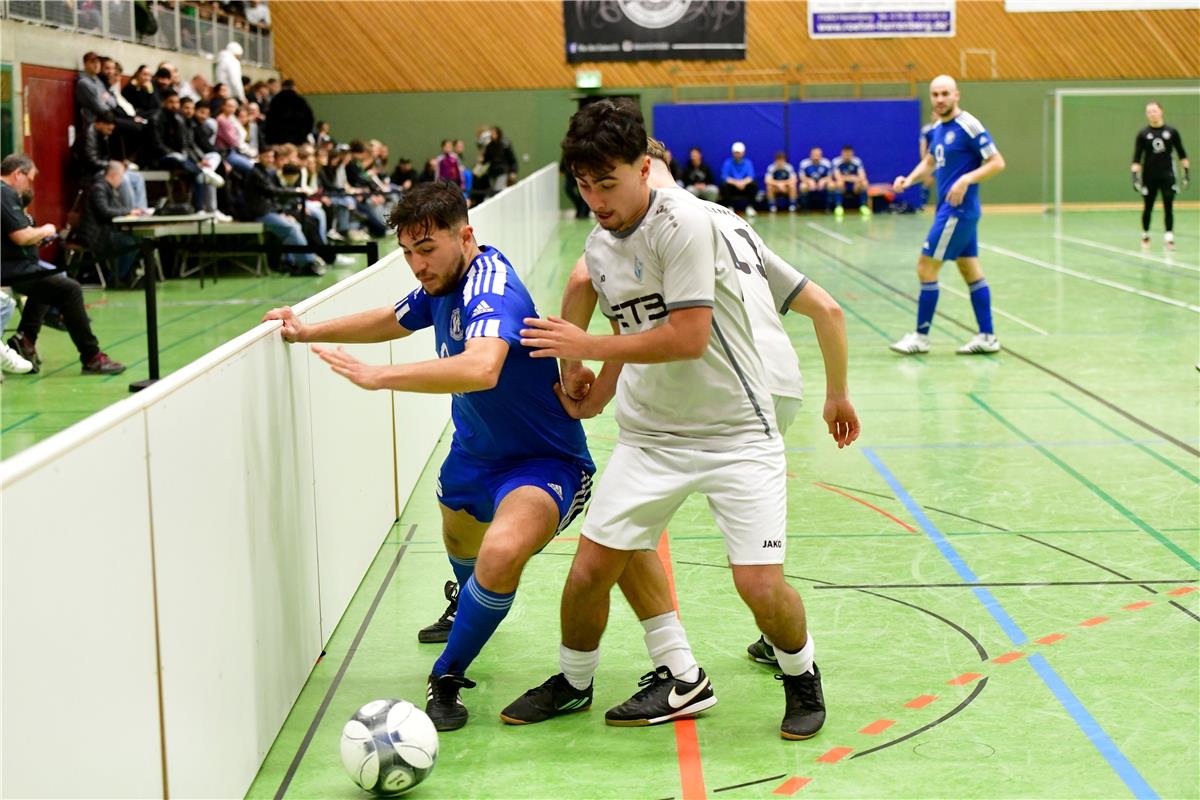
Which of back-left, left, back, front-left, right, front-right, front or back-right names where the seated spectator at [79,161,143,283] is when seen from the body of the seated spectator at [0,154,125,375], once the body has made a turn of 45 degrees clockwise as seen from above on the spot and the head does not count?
back-left

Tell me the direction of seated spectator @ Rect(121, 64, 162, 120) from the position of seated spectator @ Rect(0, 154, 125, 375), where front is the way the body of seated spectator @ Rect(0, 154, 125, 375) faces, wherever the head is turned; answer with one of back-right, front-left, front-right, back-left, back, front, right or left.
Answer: left

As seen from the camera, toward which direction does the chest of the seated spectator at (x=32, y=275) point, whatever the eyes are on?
to the viewer's right

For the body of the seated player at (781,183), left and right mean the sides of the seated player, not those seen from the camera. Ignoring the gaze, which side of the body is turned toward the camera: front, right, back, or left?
front

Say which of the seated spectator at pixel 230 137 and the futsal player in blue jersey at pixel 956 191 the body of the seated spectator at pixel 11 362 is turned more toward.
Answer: the futsal player in blue jersey

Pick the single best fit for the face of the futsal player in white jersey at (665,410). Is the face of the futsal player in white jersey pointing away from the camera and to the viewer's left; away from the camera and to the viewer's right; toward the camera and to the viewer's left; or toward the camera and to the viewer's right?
toward the camera and to the viewer's left

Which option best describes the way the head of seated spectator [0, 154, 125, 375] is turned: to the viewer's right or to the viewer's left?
to the viewer's right

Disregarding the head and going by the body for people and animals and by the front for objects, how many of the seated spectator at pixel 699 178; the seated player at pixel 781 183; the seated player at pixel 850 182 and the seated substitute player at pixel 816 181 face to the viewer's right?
0

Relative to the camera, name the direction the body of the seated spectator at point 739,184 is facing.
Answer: toward the camera

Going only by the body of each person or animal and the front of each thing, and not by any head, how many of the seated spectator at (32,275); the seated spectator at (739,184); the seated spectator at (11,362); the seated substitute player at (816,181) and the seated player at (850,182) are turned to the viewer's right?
2

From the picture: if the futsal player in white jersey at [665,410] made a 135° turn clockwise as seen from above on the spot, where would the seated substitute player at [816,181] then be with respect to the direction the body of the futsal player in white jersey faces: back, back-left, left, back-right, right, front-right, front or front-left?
front

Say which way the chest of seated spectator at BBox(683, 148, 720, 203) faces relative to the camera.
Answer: toward the camera

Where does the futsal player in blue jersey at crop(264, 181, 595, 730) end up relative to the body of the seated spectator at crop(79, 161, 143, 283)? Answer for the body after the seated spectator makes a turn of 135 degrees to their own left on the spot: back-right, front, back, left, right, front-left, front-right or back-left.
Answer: back-left

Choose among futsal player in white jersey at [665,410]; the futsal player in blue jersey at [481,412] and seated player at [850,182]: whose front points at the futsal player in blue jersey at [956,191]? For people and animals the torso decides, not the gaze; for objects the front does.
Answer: the seated player
